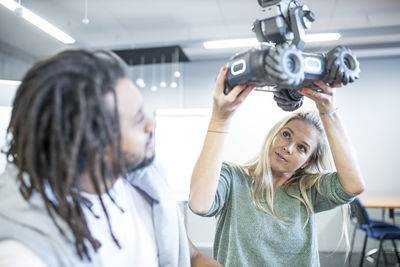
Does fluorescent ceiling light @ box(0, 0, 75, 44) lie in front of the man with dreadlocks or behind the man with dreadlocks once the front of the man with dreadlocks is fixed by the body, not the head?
behind

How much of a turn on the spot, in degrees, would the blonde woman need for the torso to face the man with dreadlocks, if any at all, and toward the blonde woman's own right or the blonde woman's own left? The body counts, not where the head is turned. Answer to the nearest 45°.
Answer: approximately 45° to the blonde woman's own right

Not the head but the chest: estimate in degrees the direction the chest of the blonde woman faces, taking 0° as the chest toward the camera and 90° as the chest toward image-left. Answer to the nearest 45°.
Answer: approximately 0°

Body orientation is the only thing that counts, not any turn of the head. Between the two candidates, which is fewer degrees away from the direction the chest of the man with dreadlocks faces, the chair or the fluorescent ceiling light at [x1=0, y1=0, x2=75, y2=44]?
the chair

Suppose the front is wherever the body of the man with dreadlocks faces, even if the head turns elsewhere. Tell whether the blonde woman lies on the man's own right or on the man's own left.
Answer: on the man's own left

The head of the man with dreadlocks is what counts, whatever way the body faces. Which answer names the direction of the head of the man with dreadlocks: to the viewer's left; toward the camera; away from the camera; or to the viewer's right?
to the viewer's right

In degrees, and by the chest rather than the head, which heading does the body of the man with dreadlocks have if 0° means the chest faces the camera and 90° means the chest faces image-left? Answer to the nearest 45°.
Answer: approximately 315°

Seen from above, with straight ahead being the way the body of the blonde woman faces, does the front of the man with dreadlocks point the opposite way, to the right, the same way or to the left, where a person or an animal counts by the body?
to the left

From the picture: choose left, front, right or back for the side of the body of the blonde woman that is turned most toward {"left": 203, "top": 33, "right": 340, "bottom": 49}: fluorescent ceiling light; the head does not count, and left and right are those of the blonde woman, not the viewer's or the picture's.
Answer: back
